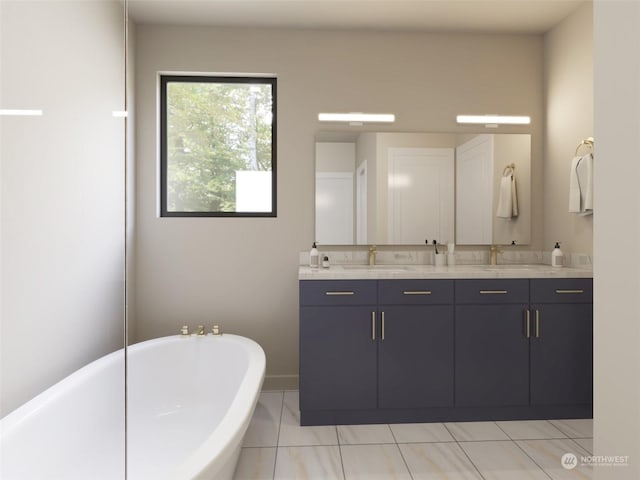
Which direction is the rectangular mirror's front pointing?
toward the camera

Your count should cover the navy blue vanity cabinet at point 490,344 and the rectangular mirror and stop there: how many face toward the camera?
2

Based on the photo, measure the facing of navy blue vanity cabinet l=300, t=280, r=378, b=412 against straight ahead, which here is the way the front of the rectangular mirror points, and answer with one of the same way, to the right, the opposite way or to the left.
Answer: the same way

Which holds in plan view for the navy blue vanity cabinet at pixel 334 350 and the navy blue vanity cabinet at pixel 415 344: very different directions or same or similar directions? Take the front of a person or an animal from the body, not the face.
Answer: same or similar directions

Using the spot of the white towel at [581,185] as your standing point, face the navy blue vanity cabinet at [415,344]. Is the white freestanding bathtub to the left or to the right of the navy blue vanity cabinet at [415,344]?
left

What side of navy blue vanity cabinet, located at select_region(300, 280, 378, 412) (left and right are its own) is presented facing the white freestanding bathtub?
front

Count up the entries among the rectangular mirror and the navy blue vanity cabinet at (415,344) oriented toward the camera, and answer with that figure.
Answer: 2

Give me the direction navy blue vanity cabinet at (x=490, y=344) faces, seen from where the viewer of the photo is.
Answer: facing the viewer

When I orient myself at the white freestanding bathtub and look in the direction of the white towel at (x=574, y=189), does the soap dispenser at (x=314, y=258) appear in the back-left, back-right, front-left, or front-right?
front-left
